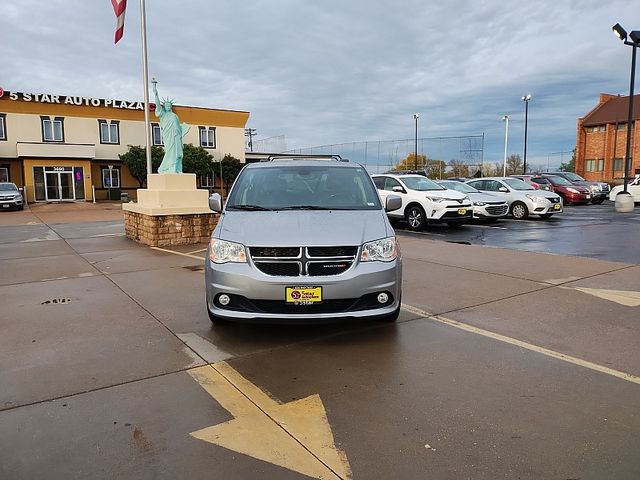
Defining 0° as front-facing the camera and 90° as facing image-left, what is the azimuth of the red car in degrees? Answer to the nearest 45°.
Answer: approximately 315°

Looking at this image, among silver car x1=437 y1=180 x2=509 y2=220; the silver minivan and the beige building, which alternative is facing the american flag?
the beige building

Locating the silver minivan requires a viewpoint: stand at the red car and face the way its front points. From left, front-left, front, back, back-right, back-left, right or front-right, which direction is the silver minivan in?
front-right

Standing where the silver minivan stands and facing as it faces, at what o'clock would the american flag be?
The american flag is roughly at 5 o'clock from the silver minivan.

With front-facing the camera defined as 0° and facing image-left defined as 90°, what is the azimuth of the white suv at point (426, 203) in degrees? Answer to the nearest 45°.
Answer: approximately 315°

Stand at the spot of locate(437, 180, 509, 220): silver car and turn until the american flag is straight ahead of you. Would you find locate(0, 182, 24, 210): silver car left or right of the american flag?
right

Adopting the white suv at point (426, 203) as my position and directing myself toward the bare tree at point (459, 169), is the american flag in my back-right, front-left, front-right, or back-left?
back-left

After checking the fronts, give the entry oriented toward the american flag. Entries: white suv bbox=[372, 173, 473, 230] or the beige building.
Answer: the beige building

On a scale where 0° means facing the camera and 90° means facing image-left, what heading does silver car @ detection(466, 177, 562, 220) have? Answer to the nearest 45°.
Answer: approximately 315°

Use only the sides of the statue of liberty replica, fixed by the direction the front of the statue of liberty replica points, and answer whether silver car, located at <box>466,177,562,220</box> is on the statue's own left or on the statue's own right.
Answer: on the statue's own left

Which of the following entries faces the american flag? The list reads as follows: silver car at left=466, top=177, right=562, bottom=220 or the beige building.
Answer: the beige building

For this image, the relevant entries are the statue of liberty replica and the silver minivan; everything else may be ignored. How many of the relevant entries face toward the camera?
2
